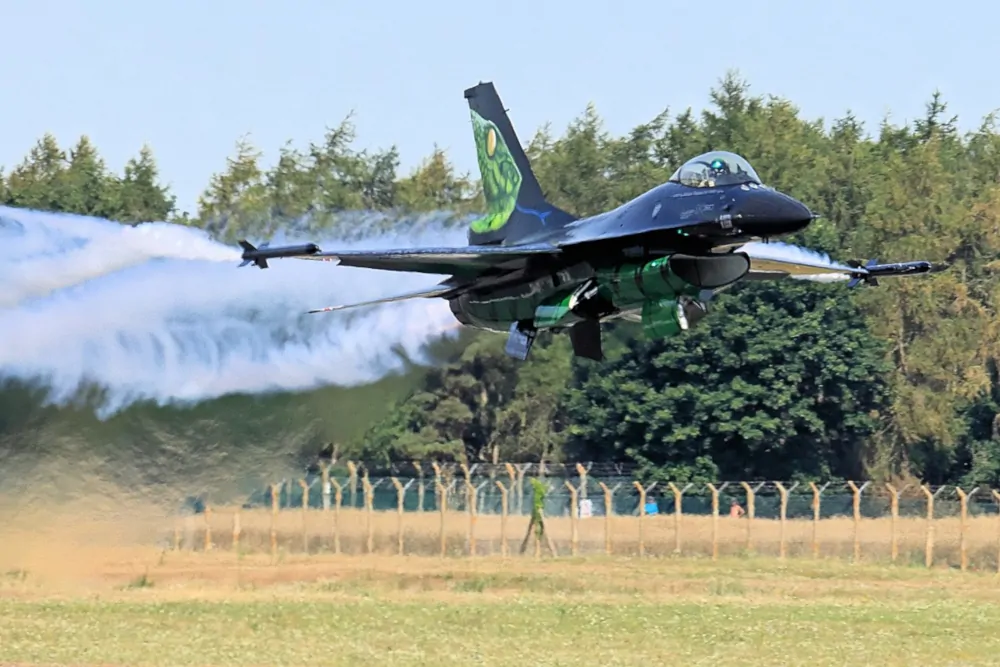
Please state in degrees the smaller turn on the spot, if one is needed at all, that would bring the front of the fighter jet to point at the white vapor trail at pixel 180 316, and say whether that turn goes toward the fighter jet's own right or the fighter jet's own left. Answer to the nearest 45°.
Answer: approximately 135° to the fighter jet's own right

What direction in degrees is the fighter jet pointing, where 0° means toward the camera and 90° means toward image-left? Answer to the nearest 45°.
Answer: approximately 315°

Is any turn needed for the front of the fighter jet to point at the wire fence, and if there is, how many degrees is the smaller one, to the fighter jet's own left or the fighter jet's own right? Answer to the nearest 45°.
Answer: approximately 135° to the fighter jet's own left

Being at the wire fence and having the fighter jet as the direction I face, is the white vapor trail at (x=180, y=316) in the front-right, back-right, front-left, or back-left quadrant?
front-right

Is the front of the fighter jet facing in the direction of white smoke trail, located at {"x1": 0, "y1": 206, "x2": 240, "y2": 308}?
no
